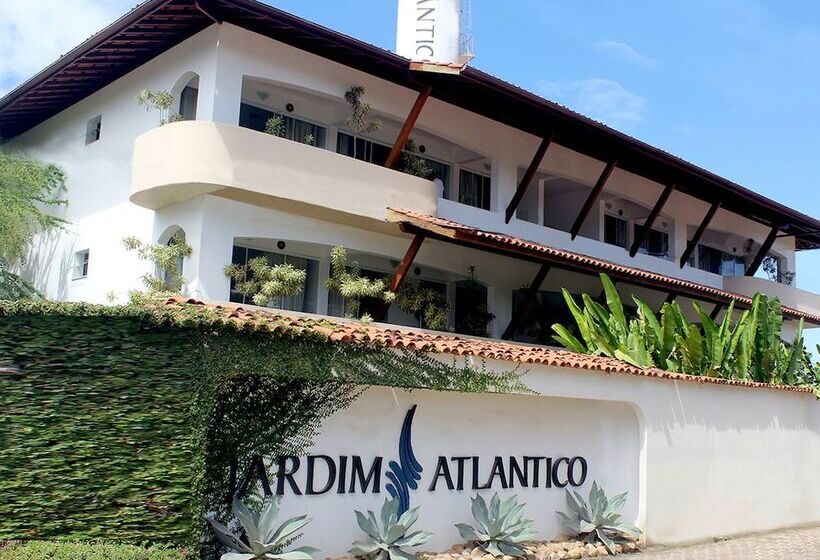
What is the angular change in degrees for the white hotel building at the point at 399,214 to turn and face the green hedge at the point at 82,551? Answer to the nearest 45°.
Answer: approximately 45° to its right

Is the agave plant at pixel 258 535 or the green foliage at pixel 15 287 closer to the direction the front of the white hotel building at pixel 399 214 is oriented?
the agave plant

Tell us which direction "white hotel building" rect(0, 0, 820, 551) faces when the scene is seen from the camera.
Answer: facing the viewer and to the right of the viewer

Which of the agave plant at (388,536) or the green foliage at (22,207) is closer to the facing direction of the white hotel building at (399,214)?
the agave plant

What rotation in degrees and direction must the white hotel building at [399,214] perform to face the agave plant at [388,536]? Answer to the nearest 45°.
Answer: approximately 45° to its right

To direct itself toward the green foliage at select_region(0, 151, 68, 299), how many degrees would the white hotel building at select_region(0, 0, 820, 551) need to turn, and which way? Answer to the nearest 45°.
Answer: approximately 135° to its right

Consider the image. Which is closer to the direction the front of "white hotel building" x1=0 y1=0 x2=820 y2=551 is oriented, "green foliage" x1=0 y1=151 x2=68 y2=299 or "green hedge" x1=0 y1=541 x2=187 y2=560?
the green hedge

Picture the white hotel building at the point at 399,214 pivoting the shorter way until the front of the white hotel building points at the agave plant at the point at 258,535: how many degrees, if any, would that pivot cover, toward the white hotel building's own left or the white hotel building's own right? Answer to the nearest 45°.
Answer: approximately 45° to the white hotel building's own right
